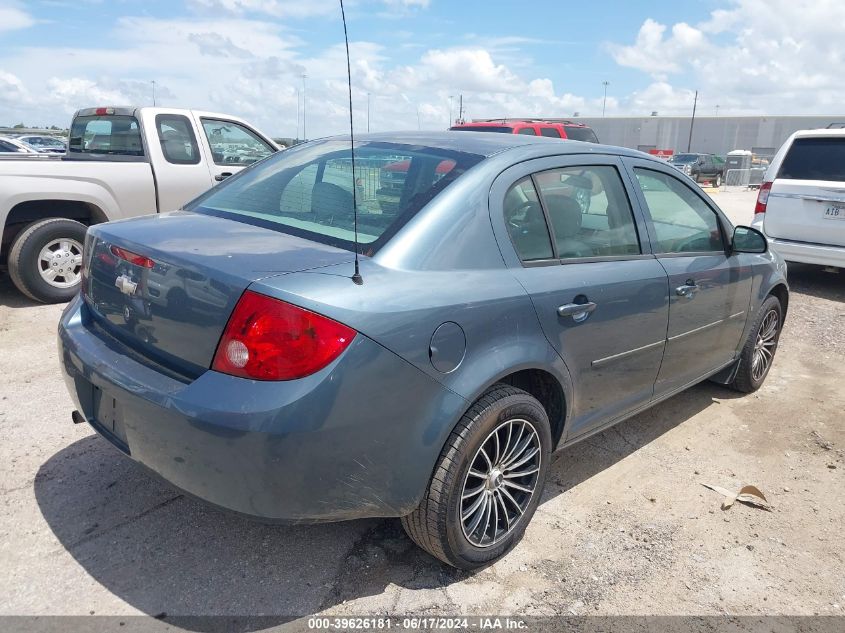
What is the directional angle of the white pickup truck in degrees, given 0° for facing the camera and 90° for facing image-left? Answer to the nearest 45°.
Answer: approximately 225°

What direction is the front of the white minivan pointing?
away from the camera

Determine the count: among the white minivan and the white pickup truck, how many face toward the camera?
0

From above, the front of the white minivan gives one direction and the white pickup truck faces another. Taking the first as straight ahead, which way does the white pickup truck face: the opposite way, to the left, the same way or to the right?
the same way

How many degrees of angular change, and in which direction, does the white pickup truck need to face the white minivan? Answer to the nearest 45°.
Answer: approximately 45° to its right

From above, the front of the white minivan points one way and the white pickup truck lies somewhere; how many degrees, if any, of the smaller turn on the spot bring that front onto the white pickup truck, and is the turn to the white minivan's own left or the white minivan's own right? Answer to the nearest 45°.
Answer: approximately 135° to the white minivan's own left
